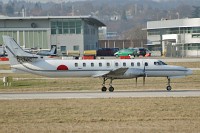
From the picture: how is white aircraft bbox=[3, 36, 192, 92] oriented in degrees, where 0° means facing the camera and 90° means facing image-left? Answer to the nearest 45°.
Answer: approximately 270°
